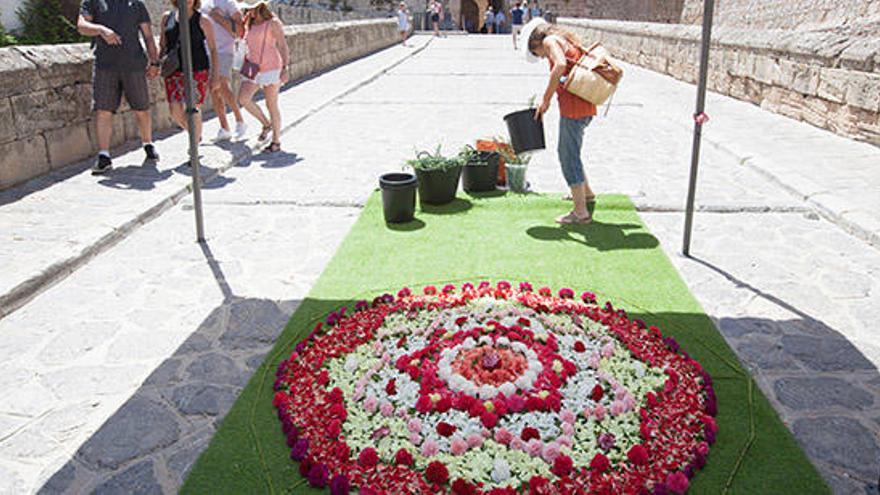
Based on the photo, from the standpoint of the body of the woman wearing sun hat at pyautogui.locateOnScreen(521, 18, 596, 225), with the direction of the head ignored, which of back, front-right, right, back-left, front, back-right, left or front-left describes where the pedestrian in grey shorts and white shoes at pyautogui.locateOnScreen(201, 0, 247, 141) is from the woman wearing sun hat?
front-right

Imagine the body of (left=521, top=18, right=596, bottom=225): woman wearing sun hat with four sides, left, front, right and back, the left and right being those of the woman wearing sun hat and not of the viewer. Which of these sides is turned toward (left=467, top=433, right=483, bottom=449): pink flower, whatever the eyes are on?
left

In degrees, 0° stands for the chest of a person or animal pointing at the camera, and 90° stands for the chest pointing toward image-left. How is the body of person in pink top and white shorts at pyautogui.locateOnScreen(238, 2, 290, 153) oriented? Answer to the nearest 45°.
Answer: approximately 45°

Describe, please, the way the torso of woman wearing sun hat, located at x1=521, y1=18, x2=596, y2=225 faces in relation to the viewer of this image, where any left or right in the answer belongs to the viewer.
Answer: facing to the left of the viewer

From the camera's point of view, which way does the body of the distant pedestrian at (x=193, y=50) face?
toward the camera

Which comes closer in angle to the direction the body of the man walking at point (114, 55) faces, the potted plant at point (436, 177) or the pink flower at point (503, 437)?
the pink flower

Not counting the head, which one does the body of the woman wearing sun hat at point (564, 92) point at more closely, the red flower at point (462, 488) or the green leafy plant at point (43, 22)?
the green leafy plant

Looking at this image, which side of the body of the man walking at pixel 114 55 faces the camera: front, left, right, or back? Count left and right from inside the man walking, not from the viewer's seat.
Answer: front

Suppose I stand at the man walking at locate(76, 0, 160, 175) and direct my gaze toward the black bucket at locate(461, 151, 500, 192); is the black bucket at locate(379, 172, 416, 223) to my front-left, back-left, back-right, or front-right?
front-right

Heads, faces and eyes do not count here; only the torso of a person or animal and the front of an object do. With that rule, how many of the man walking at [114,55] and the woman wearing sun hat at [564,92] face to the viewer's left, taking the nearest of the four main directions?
1

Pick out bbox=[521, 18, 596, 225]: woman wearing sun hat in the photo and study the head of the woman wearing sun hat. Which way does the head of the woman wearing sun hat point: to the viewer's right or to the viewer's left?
to the viewer's left

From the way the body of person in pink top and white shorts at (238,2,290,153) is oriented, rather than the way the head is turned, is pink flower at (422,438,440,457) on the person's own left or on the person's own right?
on the person's own left
